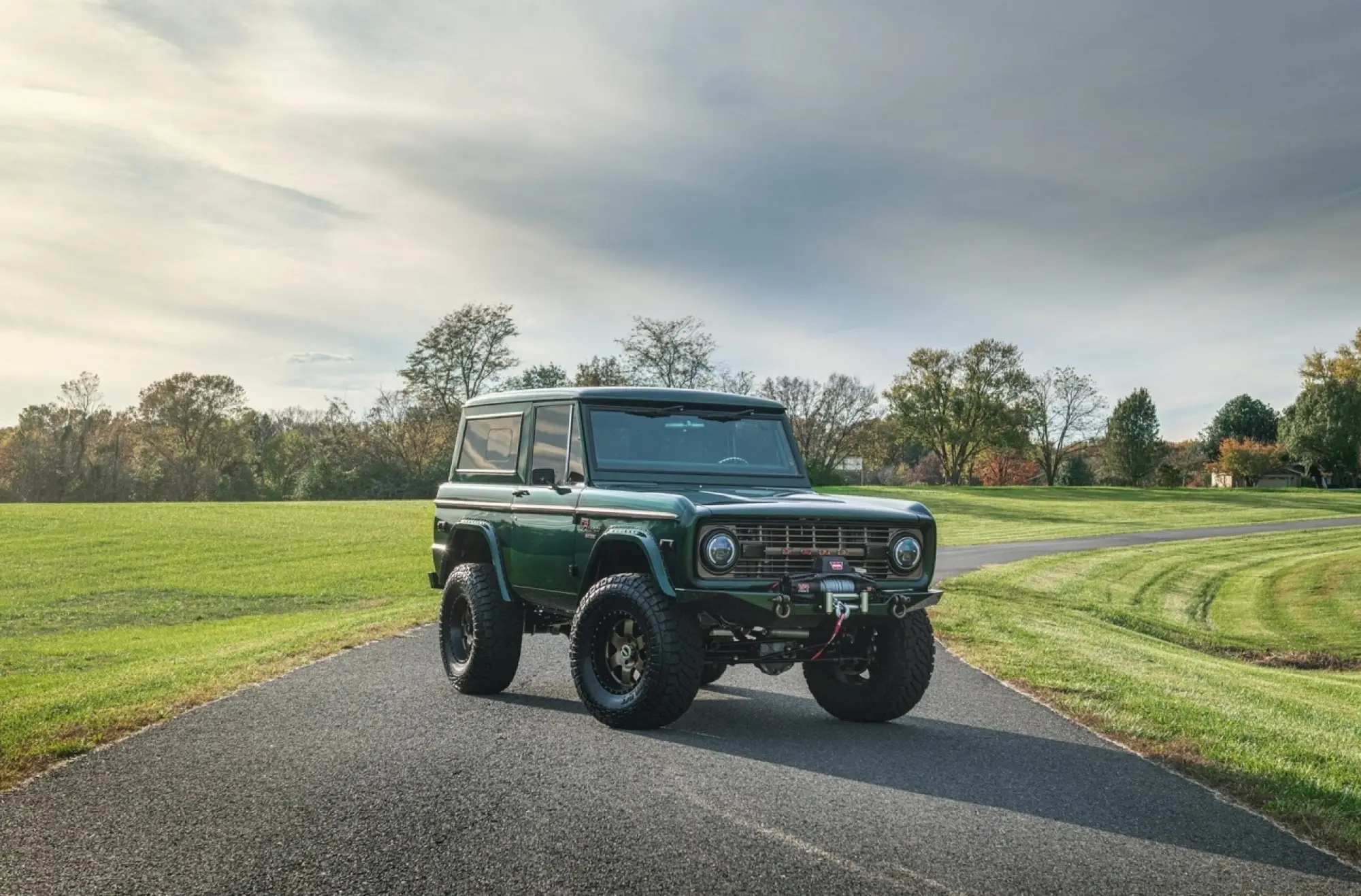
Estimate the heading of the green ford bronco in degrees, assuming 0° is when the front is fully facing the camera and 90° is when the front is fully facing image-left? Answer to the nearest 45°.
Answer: approximately 315°
